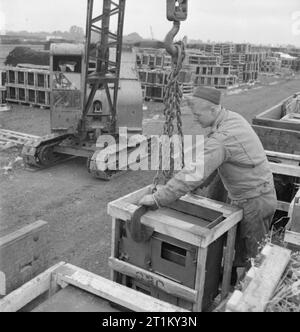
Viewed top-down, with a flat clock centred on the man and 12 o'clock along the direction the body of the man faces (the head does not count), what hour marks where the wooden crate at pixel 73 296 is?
The wooden crate is roughly at 10 o'clock from the man.

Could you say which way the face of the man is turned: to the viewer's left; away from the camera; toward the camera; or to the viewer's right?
to the viewer's left

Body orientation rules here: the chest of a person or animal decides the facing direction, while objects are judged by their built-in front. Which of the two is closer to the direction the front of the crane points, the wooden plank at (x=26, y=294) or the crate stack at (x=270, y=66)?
the wooden plank

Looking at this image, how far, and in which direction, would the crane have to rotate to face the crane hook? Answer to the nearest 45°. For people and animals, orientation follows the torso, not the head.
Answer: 0° — it already faces it

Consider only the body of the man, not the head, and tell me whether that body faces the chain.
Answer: yes

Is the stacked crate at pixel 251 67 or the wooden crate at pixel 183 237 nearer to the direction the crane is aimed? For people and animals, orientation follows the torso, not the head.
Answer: the wooden crate

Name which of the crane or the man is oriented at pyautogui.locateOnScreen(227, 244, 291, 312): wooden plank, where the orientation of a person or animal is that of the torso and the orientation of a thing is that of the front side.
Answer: the crane

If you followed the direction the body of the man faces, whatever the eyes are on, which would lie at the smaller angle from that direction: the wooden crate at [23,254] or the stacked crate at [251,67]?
the wooden crate

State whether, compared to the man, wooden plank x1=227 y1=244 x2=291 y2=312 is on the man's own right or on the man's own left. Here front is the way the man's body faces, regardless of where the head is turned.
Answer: on the man's own left

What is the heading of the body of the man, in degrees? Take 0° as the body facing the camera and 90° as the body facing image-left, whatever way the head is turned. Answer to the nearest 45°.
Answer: approximately 90°
